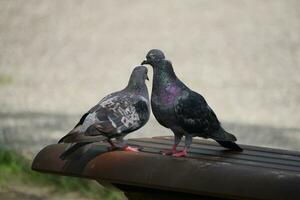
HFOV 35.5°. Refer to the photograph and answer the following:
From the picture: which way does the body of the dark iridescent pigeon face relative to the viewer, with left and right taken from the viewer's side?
facing to the left of the viewer
